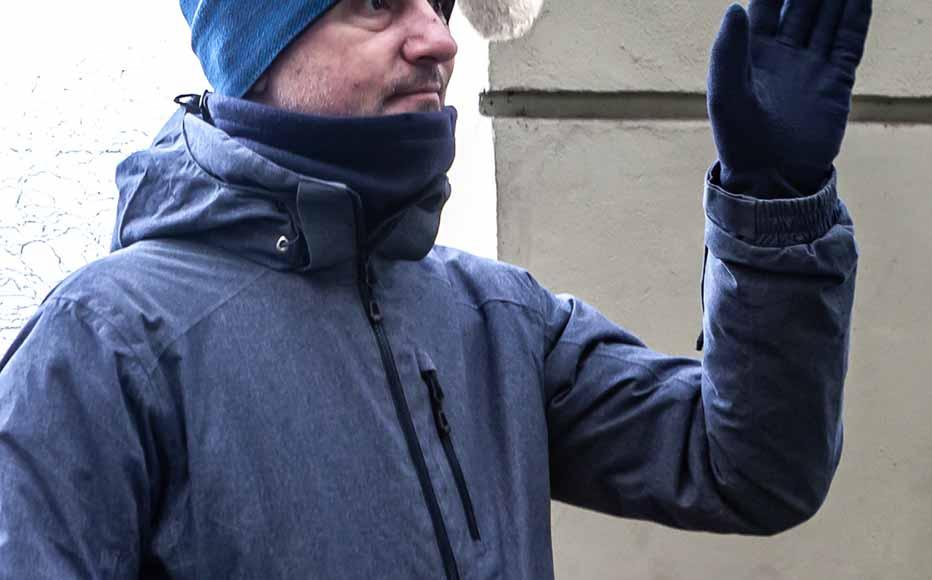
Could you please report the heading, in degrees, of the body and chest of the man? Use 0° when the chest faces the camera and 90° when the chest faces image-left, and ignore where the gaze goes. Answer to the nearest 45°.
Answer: approximately 315°
